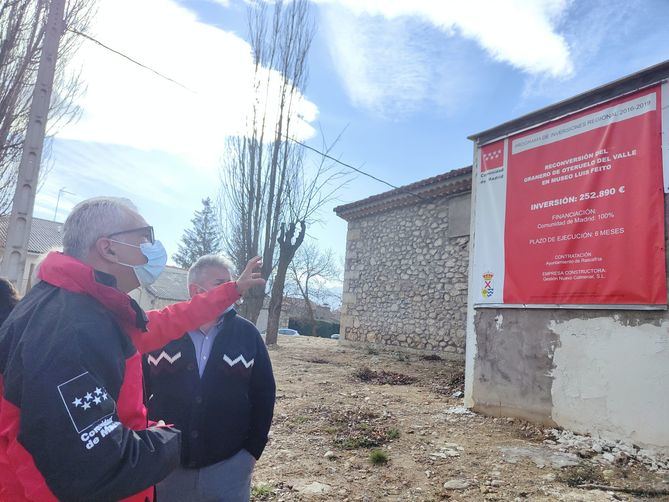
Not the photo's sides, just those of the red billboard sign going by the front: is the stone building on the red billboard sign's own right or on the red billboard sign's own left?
on the red billboard sign's own right

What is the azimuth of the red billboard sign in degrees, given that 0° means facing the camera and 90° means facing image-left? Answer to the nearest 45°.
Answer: approximately 45°

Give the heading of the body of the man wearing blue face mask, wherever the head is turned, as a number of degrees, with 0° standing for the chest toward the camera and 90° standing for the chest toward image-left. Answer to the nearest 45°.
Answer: approximately 270°

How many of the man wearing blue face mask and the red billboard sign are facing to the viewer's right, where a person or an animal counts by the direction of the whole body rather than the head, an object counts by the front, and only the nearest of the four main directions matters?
1

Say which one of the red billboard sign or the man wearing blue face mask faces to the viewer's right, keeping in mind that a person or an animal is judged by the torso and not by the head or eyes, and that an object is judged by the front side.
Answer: the man wearing blue face mask

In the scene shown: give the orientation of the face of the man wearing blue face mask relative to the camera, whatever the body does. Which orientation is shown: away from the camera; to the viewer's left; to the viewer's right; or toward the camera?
to the viewer's right

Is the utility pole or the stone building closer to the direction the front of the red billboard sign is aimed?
the utility pole

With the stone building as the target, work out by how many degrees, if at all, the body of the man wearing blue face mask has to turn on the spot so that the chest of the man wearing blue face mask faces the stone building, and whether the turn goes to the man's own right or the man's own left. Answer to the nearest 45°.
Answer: approximately 45° to the man's own left

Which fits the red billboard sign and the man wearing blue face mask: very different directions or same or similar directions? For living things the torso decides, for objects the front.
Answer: very different directions

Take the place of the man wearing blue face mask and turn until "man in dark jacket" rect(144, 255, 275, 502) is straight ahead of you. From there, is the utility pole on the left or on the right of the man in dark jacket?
left
